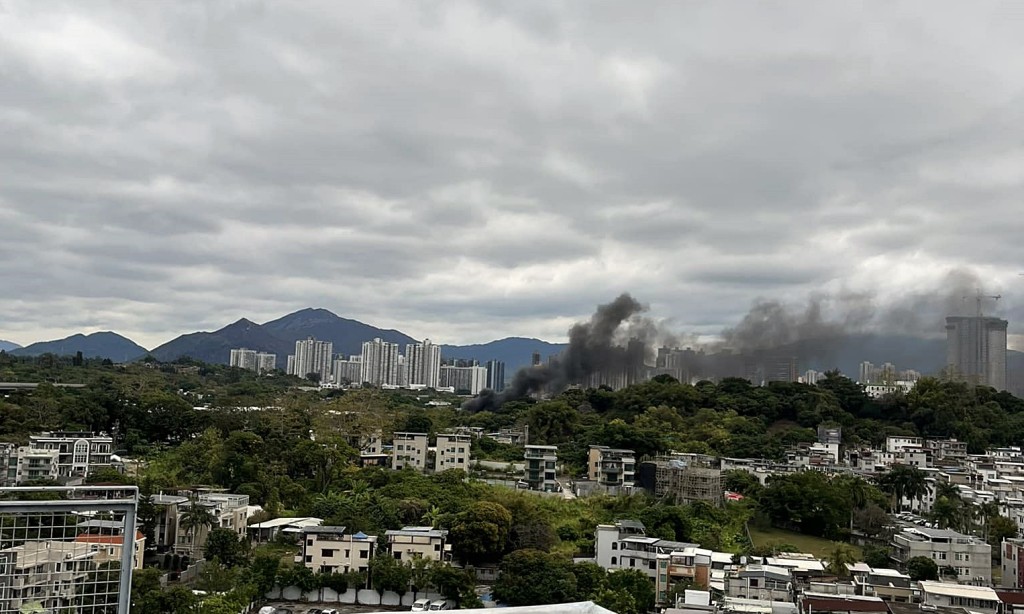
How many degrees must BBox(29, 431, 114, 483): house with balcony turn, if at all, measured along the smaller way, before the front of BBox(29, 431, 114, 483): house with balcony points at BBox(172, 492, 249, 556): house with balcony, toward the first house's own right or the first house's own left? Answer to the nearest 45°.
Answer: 0° — it already faces it

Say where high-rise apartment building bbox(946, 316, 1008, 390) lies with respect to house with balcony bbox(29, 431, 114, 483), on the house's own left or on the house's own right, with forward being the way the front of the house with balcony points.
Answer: on the house's own left

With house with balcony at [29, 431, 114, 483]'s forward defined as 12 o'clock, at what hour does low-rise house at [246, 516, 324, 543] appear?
The low-rise house is roughly at 11 o'clock from the house with balcony.

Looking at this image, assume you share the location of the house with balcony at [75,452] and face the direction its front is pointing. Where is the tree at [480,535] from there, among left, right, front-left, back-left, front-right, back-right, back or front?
front-left

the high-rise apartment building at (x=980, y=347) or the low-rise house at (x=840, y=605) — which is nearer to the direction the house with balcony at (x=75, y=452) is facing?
the low-rise house

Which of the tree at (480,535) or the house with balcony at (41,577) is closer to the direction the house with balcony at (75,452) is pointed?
the house with balcony

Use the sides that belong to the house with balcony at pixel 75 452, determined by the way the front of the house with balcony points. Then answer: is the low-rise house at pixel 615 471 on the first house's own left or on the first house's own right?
on the first house's own left

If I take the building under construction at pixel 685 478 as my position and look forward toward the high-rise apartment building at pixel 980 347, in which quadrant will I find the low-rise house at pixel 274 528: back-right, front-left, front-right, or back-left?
back-left

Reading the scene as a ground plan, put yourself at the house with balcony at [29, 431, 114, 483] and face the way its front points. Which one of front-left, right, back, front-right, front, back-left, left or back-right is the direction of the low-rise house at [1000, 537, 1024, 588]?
front-left

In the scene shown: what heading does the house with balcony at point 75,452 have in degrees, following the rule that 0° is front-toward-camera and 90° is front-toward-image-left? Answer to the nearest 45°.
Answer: approximately 0°
